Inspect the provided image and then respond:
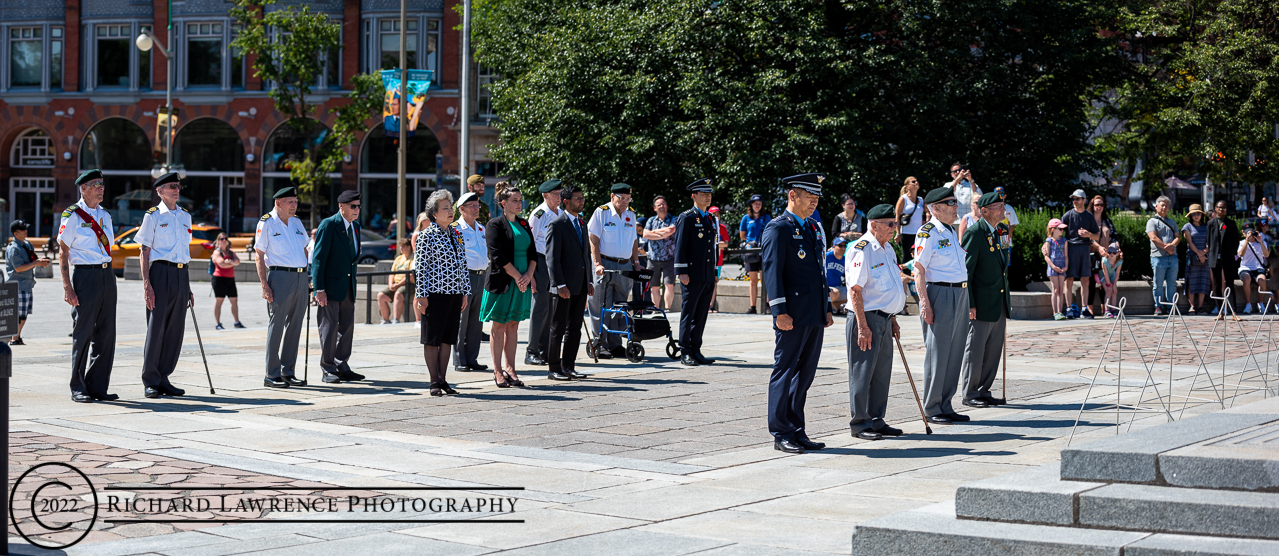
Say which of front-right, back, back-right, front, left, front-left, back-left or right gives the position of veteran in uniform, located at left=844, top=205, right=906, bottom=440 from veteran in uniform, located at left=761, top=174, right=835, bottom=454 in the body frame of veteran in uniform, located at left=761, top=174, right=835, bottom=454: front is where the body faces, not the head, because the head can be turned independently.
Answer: left

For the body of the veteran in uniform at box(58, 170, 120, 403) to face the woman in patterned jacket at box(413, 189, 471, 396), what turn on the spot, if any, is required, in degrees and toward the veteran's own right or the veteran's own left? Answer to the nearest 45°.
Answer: approximately 45° to the veteran's own left

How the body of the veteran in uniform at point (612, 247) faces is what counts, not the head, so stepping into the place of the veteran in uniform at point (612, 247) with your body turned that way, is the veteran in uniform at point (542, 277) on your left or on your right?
on your right

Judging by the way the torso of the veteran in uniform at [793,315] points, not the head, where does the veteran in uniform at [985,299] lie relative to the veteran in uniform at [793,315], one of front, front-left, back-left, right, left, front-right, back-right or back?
left

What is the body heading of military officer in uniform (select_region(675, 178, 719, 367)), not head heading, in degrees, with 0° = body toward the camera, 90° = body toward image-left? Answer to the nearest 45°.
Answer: approximately 315°

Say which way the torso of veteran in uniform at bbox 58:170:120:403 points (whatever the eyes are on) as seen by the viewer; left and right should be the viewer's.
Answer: facing the viewer and to the right of the viewer

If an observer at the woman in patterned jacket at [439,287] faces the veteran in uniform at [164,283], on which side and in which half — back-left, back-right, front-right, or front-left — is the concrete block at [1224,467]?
back-left
